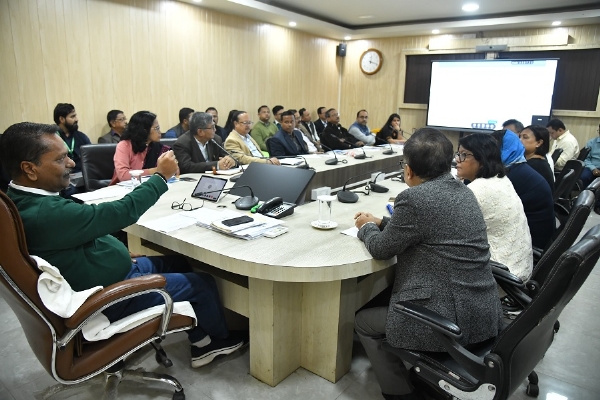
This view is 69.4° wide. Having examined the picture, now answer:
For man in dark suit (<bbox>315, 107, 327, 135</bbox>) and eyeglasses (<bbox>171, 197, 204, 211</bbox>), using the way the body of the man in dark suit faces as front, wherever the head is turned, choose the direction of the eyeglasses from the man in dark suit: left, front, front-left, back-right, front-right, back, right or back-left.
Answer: front-right

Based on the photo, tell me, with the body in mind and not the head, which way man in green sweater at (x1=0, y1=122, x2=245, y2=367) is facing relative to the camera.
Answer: to the viewer's right

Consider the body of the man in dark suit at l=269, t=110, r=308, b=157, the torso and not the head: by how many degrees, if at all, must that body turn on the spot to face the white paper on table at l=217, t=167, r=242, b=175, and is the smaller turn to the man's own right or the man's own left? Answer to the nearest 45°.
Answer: approximately 45° to the man's own right

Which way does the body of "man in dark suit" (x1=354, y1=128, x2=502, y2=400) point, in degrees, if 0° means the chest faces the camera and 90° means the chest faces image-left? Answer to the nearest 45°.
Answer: approximately 135°

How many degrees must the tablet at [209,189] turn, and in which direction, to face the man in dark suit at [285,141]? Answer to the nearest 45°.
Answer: approximately 135° to its right

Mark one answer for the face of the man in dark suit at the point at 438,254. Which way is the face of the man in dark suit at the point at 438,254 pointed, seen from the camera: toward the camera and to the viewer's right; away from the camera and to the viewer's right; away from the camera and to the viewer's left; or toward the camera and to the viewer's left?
away from the camera and to the viewer's left

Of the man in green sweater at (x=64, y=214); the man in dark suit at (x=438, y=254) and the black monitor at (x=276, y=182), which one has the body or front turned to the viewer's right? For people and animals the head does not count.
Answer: the man in green sweater

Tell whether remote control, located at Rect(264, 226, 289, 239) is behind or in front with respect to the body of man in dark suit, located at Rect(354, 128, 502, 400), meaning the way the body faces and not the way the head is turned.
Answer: in front

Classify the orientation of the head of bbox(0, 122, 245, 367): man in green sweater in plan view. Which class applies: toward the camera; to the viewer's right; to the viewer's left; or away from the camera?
to the viewer's right

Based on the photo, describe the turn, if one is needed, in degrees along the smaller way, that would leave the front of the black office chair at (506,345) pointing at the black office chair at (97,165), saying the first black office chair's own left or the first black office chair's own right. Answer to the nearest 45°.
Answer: approximately 45° to the first black office chair's own left

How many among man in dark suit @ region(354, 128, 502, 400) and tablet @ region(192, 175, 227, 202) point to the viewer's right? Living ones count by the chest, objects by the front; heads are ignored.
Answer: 0

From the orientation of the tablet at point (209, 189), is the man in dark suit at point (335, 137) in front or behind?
behind

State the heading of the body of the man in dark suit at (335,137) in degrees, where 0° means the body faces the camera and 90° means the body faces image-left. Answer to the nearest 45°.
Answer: approximately 315°

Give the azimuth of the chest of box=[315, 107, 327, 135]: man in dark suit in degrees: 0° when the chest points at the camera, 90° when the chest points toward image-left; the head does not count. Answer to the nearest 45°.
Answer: approximately 315°
